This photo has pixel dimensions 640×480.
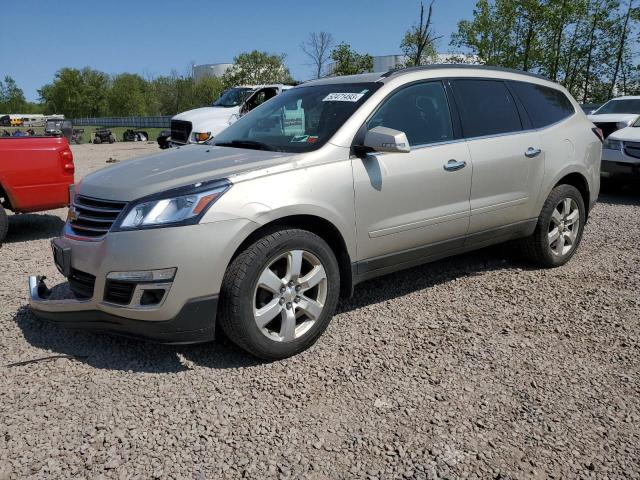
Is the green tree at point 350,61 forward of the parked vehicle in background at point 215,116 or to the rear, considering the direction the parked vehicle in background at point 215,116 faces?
to the rear

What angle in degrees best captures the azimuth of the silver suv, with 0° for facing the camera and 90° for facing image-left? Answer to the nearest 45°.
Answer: approximately 45°

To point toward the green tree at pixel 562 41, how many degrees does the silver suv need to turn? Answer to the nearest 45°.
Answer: approximately 180°

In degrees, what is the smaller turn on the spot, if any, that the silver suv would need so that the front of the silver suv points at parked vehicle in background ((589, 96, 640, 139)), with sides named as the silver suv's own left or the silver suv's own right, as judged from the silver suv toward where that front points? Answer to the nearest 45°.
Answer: approximately 180°

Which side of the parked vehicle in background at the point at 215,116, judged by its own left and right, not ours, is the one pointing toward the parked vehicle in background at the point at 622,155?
left

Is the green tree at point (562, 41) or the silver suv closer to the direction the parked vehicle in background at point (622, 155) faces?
the silver suv

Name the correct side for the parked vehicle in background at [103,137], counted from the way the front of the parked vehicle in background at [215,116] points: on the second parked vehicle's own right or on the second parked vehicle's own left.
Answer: on the second parked vehicle's own right

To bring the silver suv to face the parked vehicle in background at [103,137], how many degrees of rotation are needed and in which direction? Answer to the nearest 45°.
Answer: approximately 90° to its right

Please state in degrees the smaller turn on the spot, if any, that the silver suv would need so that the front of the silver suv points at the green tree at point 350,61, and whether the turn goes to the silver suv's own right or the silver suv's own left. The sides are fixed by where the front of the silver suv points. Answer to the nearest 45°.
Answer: approximately 135° to the silver suv's own right

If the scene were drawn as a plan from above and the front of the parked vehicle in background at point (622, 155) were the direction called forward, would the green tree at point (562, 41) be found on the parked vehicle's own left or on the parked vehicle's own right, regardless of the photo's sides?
on the parked vehicle's own right

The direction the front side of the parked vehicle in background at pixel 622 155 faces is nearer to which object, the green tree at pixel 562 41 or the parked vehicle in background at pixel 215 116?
the parked vehicle in background

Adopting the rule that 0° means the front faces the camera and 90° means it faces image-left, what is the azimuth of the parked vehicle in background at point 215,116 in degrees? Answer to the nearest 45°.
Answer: approximately 45°

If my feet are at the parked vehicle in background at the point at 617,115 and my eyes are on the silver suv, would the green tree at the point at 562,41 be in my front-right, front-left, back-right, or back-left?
back-right
